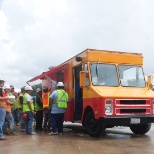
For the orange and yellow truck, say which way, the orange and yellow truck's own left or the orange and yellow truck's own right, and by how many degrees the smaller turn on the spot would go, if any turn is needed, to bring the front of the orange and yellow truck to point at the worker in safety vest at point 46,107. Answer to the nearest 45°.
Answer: approximately 90° to the orange and yellow truck's own right

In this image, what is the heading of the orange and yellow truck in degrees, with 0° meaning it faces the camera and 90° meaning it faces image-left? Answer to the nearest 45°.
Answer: approximately 315°

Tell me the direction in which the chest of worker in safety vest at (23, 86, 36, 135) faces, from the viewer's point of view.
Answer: to the viewer's right

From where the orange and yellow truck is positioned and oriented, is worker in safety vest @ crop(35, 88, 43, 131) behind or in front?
behind

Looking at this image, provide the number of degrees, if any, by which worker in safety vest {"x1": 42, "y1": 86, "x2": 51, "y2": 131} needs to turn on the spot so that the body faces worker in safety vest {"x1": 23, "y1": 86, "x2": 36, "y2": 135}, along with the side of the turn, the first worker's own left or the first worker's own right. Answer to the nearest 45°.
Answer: approximately 135° to the first worker's own left
